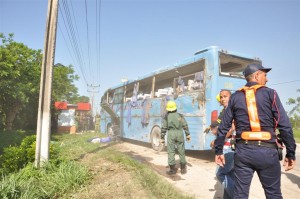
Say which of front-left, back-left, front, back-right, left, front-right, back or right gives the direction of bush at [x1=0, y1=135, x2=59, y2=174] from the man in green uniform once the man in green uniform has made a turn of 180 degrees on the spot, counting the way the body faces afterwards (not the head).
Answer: right

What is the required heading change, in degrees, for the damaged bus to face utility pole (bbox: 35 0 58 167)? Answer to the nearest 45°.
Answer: approximately 90° to its left

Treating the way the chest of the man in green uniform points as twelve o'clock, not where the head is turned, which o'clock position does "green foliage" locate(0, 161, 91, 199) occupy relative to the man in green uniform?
The green foliage is roughly at 8 o'clock from the man in green uniform.

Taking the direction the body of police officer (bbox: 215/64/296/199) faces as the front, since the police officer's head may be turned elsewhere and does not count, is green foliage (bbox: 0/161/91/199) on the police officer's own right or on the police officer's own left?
on the police officer's own left

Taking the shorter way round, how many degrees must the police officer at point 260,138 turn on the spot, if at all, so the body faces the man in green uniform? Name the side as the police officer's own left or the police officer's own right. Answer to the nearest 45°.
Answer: approximately 45° to the police officer's own left

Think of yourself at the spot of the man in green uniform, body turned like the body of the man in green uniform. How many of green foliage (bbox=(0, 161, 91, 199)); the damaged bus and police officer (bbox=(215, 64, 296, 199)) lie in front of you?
1

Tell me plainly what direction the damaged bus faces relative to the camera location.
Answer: facing away from the viewer and to the left of the viewer

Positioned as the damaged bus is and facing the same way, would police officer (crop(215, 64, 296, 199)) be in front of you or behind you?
behind

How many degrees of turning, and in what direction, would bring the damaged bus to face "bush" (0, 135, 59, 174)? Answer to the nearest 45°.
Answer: approximately 90° to its left

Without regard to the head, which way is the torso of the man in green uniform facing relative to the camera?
away from the camera
